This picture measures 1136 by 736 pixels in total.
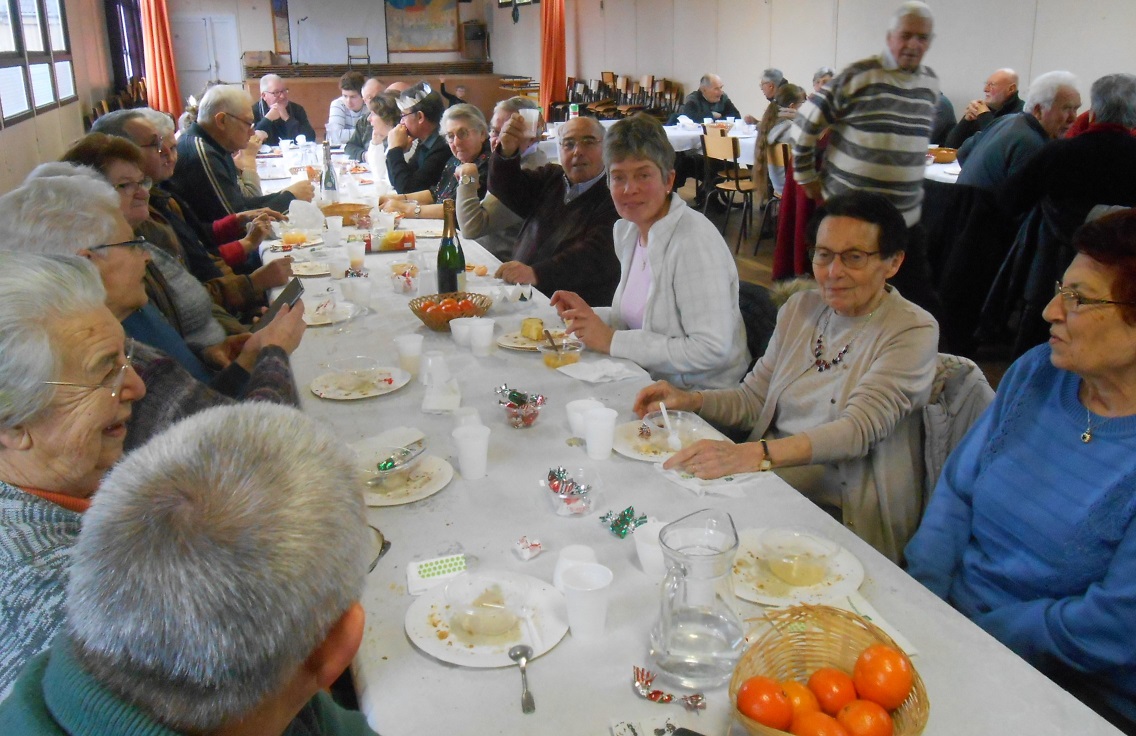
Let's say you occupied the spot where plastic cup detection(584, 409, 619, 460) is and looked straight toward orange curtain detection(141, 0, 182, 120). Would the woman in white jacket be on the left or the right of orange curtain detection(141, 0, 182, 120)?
right

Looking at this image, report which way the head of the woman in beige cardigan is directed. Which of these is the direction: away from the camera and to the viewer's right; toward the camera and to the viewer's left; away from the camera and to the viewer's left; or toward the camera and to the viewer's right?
toward the camera and to the viewer's left

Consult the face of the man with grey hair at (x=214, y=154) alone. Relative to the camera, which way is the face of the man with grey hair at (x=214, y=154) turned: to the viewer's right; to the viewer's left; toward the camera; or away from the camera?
to the viewer's right

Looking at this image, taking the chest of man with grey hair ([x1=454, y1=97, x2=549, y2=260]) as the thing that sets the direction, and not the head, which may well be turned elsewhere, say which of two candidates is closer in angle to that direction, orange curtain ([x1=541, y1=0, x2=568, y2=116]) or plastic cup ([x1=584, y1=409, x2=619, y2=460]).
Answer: the plastic cup

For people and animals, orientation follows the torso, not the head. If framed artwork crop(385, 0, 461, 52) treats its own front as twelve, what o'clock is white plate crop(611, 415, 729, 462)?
The white plate is roughly at 12 o'clock from the framed artwork.

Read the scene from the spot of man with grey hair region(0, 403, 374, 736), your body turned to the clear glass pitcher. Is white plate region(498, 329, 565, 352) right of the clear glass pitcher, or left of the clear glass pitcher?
left

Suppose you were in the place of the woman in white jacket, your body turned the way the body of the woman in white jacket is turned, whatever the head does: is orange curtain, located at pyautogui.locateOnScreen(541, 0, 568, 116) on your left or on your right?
on your right

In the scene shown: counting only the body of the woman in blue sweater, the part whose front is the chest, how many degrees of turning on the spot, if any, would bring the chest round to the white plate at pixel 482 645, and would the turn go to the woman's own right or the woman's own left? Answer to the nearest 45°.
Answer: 0° — they already face it

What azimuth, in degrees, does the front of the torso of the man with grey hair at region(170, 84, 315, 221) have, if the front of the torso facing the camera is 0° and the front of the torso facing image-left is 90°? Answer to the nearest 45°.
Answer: approximately 270°

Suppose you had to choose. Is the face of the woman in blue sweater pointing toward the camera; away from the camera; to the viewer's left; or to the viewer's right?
to the viewer's left

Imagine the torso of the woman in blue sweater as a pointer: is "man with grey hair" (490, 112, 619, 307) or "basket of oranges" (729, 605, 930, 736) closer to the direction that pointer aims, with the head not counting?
the basket of oranges
